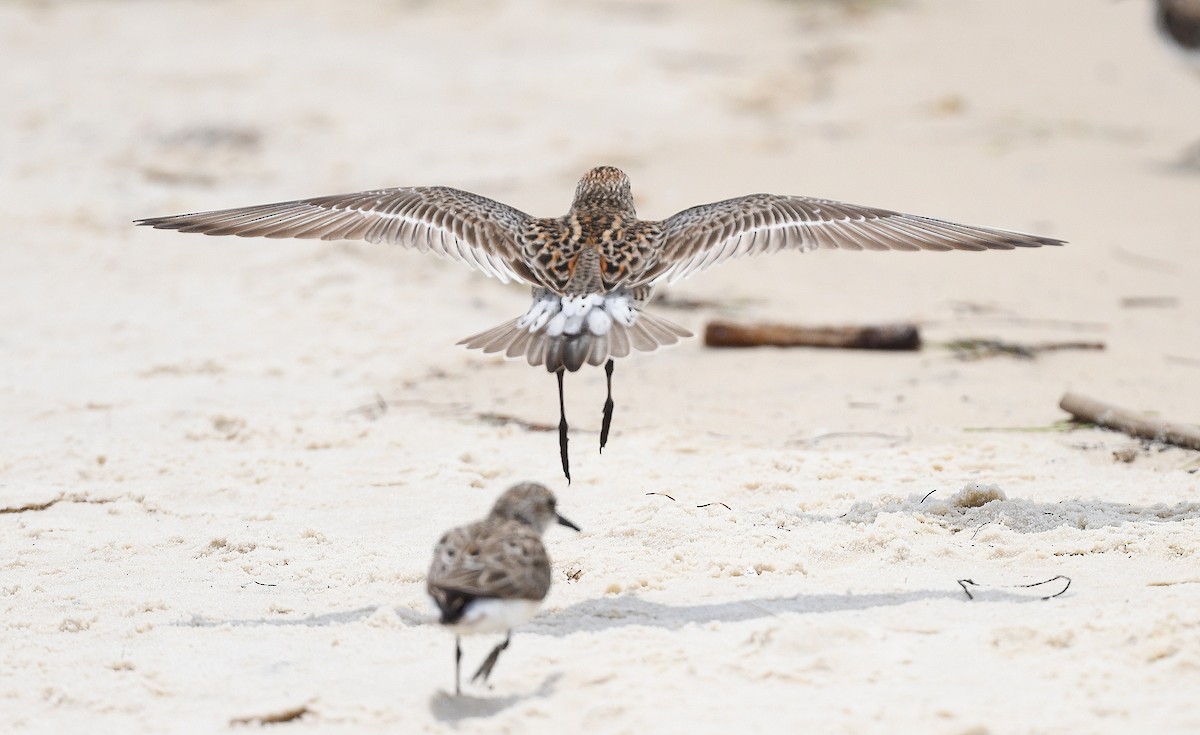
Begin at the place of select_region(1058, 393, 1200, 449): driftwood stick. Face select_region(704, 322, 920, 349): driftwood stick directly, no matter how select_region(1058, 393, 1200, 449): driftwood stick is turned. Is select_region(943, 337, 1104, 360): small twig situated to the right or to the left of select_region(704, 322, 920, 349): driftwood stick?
right

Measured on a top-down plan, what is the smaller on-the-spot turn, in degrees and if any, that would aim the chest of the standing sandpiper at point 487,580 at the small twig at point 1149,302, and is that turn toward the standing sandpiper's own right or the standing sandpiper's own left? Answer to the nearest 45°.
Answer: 0° — it already faces it

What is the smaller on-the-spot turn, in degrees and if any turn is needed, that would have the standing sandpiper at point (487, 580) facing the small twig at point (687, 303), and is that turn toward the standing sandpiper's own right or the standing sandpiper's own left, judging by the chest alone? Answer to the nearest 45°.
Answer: approximately 45° to the standing sandpiper's own left

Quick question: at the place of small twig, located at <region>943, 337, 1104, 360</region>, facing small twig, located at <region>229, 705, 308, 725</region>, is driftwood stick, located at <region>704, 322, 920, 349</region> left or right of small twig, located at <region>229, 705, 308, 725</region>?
right

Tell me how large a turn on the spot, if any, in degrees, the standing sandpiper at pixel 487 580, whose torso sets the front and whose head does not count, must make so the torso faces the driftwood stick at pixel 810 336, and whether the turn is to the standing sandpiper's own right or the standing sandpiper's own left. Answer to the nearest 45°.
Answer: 0° — it already faces it

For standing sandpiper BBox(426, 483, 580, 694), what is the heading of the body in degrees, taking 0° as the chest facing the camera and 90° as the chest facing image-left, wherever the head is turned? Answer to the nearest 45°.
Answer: approximately 225°

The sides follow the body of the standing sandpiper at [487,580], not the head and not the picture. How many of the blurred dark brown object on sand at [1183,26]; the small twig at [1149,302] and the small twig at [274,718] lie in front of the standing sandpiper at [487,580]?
2

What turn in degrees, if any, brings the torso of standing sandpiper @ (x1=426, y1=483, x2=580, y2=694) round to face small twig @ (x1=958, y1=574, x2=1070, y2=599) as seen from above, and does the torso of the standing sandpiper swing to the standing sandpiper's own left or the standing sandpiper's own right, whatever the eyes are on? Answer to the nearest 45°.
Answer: approximately 45° to the standing sandpiper's own right

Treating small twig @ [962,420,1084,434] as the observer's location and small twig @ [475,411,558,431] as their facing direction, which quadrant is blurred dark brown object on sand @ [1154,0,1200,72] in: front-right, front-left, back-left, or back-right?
back-right
